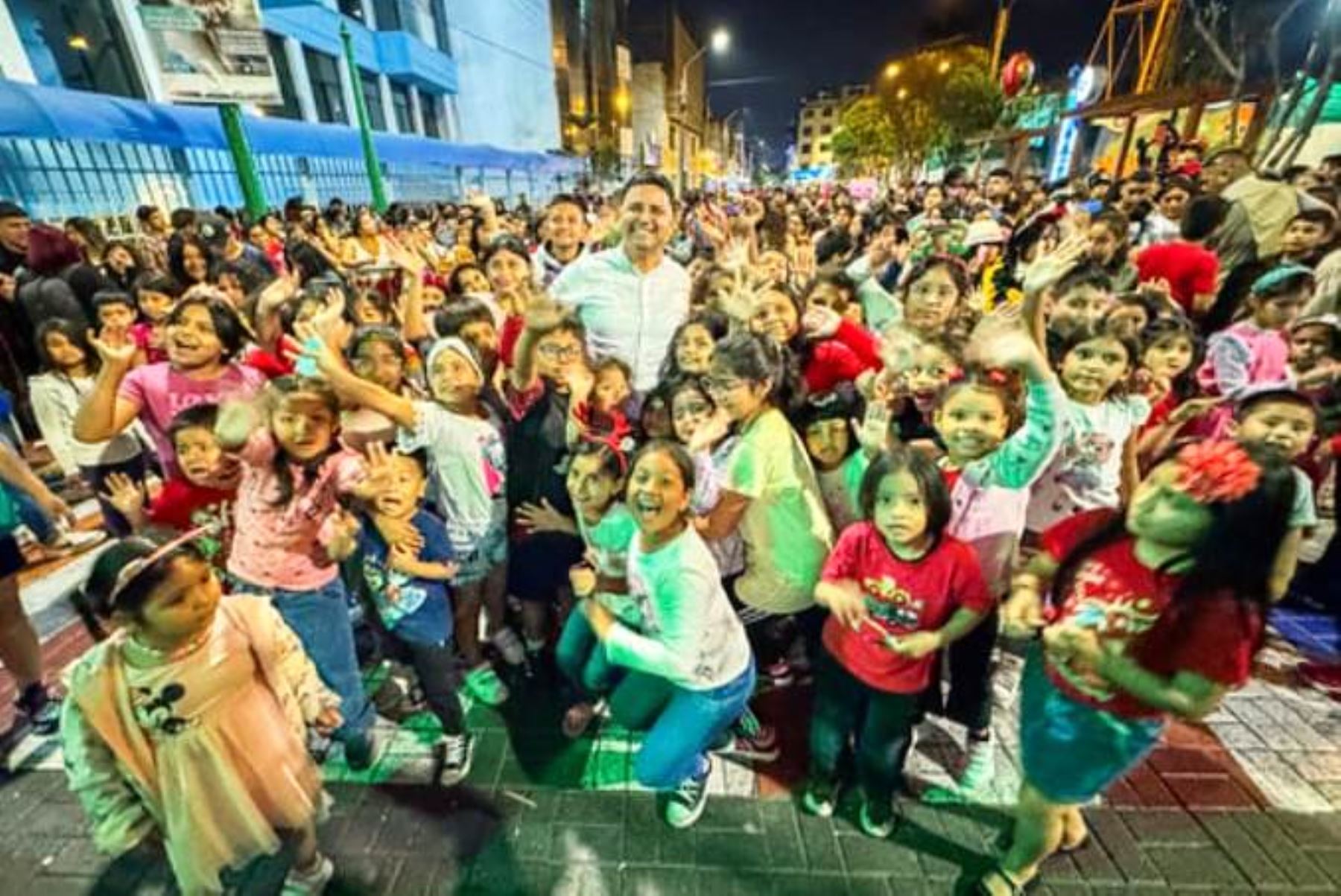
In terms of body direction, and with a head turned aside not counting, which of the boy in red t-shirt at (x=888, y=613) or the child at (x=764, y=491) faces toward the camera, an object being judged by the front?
the boy in red t-shirt

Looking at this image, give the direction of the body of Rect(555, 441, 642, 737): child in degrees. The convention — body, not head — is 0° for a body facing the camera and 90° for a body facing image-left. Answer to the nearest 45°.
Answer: approximately 45°

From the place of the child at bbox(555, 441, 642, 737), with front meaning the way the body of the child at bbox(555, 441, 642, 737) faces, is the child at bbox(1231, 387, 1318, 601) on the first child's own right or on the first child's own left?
on the first child's own left

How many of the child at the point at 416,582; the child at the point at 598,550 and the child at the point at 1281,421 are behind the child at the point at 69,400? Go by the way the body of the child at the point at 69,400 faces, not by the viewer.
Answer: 0

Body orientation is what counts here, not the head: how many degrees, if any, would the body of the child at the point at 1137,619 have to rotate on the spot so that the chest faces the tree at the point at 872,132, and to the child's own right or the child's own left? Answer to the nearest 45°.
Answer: approximately 90° to the child's own right

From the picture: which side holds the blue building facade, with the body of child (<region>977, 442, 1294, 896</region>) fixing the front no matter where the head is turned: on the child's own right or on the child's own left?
on the child's own right

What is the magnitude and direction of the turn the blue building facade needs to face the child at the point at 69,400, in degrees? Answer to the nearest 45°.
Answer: approximately 45° to its right

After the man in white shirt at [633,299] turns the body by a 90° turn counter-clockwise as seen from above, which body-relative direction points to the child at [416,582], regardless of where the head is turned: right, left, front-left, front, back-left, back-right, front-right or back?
back-right

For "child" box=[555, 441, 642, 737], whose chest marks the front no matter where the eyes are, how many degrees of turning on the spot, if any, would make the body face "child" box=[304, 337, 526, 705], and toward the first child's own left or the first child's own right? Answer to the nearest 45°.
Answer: approximately 90° to the first child's own right

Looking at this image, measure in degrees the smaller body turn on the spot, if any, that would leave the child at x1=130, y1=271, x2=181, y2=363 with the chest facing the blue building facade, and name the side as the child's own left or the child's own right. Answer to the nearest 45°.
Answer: approximately 180°

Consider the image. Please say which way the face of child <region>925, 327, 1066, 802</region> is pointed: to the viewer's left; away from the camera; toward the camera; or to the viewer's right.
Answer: toward the camera

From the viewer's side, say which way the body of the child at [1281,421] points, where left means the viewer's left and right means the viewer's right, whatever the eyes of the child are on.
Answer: facing the viewer

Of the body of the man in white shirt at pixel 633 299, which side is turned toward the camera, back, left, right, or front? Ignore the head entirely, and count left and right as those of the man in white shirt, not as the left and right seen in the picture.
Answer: front

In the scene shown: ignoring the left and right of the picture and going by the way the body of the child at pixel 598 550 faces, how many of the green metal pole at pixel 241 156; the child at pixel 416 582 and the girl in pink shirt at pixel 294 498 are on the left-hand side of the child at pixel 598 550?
0

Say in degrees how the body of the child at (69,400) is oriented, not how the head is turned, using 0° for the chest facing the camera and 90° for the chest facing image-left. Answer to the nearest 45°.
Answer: approximately 315°

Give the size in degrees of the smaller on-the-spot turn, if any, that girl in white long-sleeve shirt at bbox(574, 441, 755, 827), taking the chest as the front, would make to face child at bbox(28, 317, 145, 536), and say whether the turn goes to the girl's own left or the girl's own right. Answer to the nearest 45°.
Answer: approximately 90° to the girl's own right
